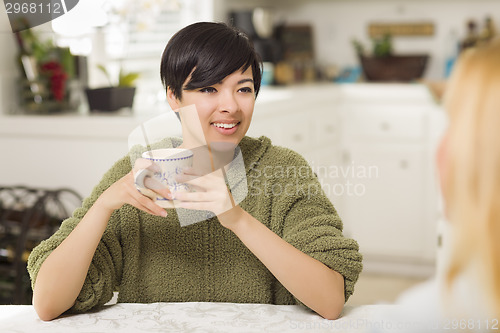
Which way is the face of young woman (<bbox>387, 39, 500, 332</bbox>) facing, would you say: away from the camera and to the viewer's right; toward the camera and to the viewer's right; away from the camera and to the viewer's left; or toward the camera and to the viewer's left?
away from the camera and to the viewer's left

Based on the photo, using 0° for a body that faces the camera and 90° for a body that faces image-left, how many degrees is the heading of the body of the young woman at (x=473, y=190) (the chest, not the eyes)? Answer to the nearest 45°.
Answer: approximately 135°

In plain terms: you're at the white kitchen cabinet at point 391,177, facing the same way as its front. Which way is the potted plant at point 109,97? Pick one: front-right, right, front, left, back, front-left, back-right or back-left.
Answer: front-right

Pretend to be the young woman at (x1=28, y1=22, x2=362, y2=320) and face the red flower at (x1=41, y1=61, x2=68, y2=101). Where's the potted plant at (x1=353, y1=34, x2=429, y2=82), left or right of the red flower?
right

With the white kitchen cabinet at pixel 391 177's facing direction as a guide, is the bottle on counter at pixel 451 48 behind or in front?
behind

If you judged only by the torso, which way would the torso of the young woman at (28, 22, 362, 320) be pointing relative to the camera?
toward the camera

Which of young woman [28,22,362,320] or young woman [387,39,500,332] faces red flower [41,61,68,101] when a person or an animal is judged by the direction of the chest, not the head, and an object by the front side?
young woman [387,39,500,332]

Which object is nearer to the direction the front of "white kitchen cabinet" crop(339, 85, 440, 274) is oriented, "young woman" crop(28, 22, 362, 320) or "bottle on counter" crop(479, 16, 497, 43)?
the young woman

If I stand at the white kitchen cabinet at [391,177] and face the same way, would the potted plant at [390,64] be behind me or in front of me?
behind

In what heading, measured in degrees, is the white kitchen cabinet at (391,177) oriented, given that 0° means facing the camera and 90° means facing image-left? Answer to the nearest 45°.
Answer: approximately 0°

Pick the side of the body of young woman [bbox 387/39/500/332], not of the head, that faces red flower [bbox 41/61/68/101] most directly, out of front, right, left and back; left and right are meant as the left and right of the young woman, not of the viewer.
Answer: front

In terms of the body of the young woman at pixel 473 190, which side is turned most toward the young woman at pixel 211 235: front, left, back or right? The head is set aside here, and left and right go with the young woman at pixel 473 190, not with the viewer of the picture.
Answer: front

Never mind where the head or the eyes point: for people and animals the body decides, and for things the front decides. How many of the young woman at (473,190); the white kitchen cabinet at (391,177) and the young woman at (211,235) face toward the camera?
2
